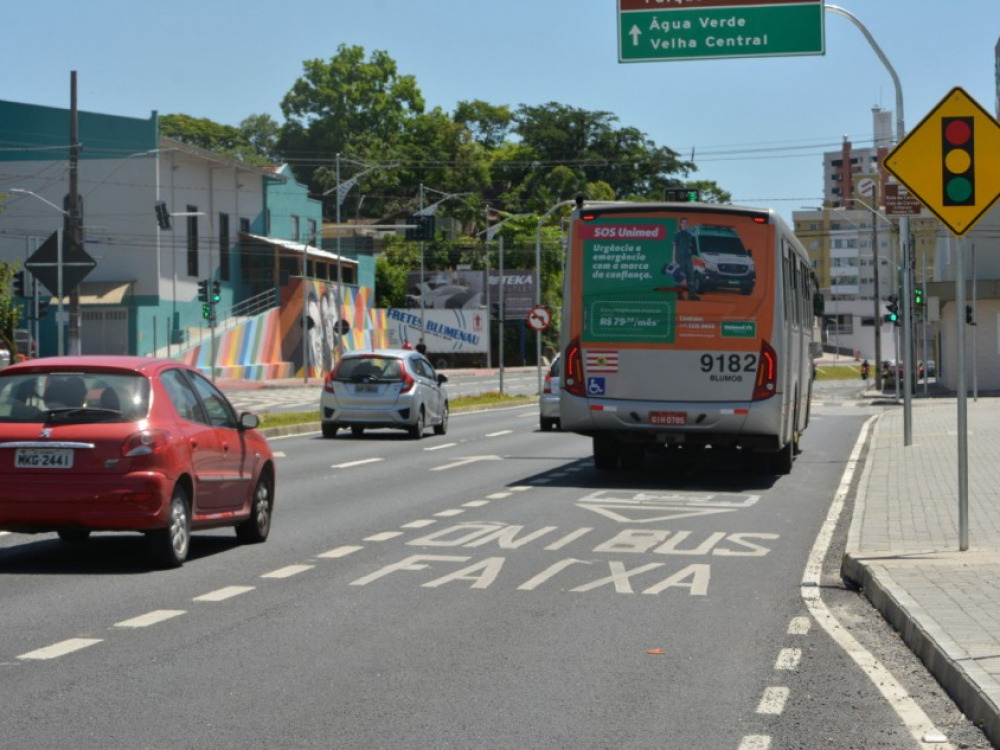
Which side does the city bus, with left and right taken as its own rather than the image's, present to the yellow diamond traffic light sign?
back

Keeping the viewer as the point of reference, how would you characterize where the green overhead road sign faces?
facing the viewer

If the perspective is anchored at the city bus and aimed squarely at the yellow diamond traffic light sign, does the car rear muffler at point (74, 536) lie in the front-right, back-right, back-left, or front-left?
front-right

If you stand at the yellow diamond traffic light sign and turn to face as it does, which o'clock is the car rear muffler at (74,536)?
The car rear muffler is roughly at 3 o'clock from the yellow diamond traffic light sign.

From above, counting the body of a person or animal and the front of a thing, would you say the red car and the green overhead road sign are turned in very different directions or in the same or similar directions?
very different directions

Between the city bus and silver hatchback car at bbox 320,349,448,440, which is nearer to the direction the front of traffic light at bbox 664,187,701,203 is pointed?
the city bus

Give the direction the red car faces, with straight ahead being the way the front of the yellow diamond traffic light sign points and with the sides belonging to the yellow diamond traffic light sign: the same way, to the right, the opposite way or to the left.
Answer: the opposite way

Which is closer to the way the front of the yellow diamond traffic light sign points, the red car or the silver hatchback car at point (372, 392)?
the red car

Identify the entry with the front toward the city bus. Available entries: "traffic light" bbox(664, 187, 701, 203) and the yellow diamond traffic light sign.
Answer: the traffic light

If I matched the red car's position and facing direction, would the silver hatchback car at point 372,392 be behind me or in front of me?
in front

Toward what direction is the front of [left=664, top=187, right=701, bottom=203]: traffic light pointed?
toward the camera

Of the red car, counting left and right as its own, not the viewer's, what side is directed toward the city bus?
front

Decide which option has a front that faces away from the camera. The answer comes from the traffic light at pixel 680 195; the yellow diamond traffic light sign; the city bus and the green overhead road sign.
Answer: the city bus

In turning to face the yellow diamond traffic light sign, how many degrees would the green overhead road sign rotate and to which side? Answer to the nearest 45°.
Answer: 0° — it already faces it

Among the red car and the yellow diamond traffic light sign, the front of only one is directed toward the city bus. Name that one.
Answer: the red car

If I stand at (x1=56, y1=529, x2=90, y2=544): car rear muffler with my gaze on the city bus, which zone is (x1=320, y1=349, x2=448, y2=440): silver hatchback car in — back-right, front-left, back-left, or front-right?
front-left

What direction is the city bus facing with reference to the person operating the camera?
facing away from the viewer

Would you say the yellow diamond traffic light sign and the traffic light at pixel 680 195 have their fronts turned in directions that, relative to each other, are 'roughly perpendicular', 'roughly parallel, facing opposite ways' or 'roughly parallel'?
roughly parallel

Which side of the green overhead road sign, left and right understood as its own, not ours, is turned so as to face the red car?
front

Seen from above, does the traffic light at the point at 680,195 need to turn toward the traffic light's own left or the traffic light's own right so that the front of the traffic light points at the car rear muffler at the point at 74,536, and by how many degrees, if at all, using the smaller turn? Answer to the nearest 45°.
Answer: approximately 45° to the traffic light's own right

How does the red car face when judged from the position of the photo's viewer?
facing away from the viewer and to the right of the viewer

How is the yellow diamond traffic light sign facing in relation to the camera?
toward the camera

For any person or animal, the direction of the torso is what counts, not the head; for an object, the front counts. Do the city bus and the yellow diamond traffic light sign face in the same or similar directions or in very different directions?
very different directions
